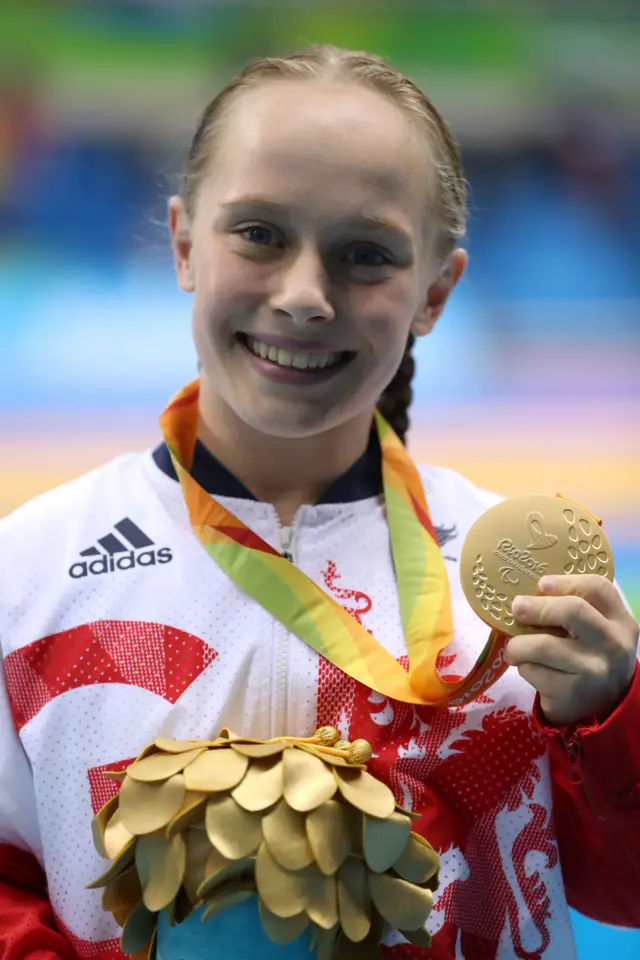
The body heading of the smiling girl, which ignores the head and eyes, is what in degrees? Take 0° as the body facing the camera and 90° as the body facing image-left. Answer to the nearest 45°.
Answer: approximately 0°
